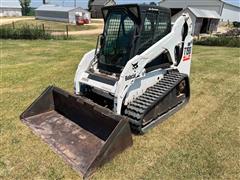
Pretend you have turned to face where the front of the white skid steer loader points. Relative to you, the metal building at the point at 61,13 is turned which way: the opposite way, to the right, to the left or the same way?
to the left

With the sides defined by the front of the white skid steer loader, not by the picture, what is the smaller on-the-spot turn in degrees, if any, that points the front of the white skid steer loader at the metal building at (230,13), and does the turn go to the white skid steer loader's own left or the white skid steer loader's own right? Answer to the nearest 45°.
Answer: approximately 180°

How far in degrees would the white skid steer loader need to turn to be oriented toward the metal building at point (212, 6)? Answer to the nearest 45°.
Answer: approximately 180°

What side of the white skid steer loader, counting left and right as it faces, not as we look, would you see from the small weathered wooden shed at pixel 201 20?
back

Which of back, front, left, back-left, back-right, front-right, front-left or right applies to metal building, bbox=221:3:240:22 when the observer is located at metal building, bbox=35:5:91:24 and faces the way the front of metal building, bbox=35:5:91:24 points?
front-left

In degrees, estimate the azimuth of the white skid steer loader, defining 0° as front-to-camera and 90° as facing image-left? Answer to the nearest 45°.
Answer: approximately 45°

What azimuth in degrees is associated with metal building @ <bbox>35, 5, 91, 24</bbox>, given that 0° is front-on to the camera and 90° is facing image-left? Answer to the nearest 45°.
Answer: approximately 315°
